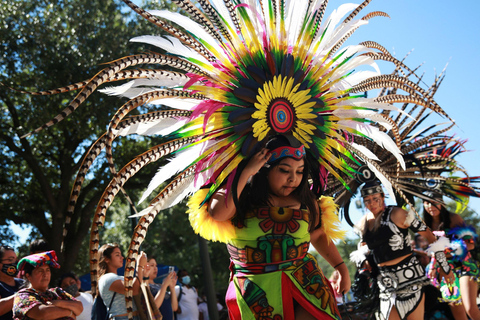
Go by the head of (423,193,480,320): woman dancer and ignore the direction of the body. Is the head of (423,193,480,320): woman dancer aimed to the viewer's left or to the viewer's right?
to the viewer's left

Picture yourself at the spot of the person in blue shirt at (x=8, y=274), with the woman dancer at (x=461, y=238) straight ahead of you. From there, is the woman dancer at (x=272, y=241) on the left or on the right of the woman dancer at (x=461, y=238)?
right

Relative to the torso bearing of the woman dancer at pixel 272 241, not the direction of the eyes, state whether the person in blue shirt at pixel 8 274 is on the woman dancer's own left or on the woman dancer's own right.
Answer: on the woman dancer's own right

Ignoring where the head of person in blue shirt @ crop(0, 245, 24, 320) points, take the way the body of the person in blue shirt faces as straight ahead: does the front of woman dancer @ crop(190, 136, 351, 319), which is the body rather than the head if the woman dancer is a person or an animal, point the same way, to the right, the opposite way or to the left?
to the right

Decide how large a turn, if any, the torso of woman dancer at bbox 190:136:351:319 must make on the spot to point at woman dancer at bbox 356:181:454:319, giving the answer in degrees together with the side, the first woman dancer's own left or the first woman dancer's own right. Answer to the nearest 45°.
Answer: approximately 135° to the first woman dancer's own left

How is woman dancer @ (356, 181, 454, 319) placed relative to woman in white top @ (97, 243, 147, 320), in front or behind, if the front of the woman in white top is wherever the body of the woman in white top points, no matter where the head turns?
in front

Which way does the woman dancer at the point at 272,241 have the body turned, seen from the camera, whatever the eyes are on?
toward the camera

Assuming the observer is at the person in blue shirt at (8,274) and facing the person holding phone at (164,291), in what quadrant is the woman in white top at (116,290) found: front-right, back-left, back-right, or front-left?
front-right

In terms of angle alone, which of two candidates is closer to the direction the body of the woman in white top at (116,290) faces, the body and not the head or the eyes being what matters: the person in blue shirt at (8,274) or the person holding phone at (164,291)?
the person holding phone

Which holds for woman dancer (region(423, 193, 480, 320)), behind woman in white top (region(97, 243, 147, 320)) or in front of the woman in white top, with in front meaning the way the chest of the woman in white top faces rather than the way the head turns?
in front
